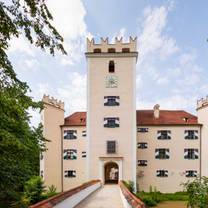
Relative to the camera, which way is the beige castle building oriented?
toward the camera

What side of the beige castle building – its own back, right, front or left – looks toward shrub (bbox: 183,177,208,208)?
front

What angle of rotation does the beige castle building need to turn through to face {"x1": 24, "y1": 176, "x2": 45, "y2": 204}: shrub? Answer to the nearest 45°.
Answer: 0° — it already faces it
